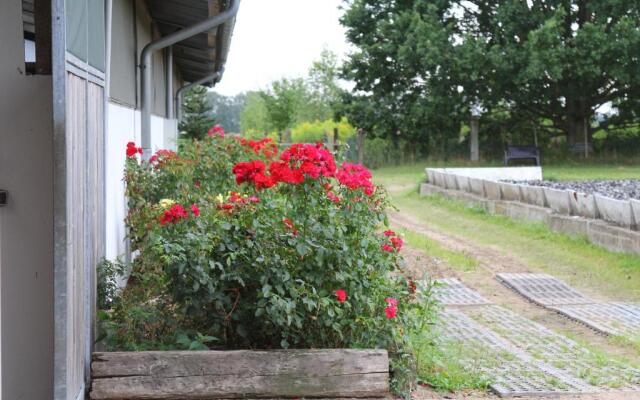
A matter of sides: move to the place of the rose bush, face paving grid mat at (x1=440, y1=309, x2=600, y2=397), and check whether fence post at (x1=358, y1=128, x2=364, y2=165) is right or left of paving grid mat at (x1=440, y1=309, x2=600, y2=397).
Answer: left

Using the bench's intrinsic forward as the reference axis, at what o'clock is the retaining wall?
The retaining wall is roughly at 12 o'clock from the bench.

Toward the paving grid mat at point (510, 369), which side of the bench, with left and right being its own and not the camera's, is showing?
front

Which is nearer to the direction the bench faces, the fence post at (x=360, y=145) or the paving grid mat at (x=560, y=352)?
the paving grid mat

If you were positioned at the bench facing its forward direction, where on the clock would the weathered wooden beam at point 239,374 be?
The weathered wooden beam is roughly at 12 o'clock from the bench.

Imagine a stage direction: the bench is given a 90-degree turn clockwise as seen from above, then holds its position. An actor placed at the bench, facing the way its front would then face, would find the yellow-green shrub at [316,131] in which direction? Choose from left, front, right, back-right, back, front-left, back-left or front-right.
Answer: front-right

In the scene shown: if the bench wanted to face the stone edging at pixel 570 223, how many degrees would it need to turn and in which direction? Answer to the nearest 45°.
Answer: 0° — it already faces it

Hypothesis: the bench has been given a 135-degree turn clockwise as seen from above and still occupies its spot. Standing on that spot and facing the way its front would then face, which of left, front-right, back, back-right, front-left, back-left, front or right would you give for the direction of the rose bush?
back-left

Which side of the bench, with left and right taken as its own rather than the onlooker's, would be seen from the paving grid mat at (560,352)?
front

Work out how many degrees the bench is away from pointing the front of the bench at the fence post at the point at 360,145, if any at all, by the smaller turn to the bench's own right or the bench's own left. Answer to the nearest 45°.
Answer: approximately 135° to the bench's own right

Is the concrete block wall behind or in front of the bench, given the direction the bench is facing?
in front

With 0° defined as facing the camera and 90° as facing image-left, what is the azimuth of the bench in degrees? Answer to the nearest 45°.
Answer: approximately 0°
